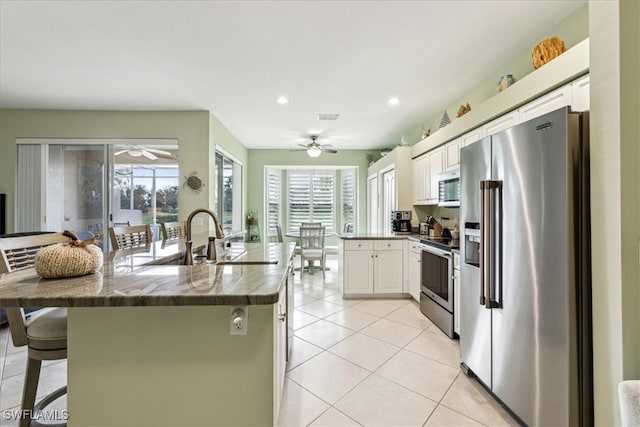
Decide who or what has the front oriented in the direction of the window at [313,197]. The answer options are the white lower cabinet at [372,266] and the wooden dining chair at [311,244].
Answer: the wooden dining chair

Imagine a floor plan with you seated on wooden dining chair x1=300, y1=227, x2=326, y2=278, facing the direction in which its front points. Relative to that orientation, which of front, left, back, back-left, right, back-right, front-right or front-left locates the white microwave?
back-right

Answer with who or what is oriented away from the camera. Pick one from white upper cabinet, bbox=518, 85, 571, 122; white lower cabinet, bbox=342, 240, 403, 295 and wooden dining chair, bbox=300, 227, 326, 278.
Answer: the wooden dining chair

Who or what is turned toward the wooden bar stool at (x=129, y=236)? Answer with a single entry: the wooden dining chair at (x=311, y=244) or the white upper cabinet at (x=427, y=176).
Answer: the white upper cabinet

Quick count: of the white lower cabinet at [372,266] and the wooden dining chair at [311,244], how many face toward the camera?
1

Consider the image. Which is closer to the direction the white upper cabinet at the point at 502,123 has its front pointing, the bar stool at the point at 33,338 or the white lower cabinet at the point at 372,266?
the bar stool

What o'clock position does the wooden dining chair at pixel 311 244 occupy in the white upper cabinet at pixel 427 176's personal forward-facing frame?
The wooden dining chair is roughly at 2 o'clock from the white upper cabinet.

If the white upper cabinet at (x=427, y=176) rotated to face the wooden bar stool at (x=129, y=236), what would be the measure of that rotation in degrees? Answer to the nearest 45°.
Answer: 0° — it already faces it

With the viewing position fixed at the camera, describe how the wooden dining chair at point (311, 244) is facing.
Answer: facing away from the viewer

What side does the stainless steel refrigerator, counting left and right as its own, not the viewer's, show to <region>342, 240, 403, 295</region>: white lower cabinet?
right

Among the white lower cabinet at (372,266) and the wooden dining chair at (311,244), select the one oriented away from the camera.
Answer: the wooden dining chair

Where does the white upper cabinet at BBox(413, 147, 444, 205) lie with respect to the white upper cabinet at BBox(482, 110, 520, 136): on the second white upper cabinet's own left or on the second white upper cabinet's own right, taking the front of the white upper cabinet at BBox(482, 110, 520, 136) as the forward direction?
on the second white upper cabinet's own right

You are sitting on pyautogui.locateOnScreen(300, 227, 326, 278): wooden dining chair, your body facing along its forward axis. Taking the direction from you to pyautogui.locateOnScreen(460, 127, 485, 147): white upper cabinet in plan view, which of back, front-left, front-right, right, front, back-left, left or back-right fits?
back-right

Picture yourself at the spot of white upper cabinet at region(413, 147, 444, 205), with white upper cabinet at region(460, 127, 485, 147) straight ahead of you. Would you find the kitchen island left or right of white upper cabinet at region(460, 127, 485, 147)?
right

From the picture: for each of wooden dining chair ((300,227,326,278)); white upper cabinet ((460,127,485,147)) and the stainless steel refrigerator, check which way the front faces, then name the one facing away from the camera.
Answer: the wooden dining chair

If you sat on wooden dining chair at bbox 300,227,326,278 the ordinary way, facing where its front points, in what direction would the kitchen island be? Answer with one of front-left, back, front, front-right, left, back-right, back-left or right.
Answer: back
